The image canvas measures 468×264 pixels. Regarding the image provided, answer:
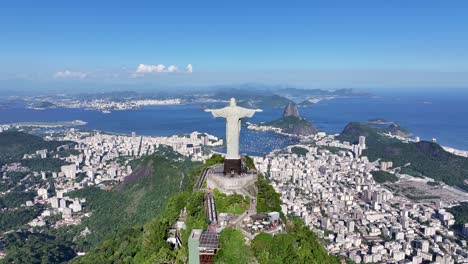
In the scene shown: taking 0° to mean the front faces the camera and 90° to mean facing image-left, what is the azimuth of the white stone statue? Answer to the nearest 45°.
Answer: approximately 180°

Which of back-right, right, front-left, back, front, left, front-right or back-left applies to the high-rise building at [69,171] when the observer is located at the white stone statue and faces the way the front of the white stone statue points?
front-left
